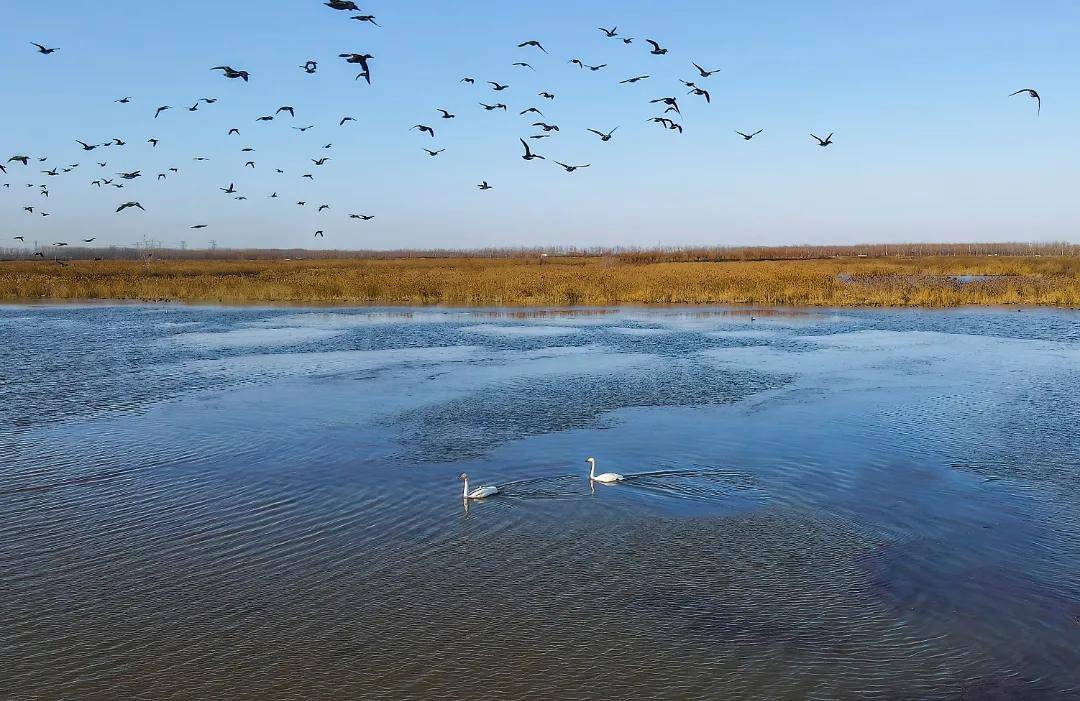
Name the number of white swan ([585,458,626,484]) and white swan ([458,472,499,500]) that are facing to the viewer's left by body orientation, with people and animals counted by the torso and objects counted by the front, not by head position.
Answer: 2

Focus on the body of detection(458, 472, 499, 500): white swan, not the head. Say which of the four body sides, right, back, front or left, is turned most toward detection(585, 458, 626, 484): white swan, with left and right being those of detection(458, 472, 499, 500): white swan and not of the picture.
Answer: back

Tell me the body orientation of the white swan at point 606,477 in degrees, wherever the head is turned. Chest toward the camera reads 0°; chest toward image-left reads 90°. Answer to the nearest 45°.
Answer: approximately 90°

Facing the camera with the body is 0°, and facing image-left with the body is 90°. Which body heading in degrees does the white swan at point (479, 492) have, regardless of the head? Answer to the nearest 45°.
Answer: approximately 90°

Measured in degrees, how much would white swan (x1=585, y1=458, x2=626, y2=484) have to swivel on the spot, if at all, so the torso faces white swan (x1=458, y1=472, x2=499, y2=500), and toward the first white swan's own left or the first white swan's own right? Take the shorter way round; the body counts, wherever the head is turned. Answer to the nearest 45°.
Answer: approximately 45° to the first white swan's own left
